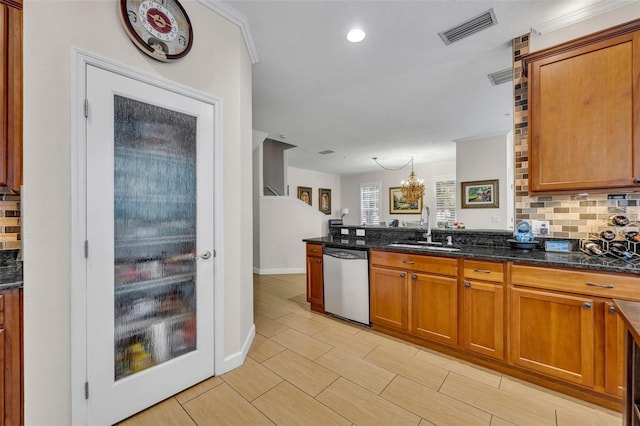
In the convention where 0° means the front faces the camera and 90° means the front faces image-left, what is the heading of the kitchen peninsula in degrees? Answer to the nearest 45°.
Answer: approximately 45°

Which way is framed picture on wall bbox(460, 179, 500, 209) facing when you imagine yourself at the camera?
facing the viewer

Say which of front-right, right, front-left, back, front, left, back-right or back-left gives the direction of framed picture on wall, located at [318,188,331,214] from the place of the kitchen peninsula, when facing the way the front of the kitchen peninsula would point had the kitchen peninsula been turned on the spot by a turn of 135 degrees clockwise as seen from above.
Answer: front-left

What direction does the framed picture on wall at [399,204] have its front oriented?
toward the camera

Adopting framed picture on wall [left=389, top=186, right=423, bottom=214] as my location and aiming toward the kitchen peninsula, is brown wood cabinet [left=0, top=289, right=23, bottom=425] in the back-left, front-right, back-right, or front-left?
front-right

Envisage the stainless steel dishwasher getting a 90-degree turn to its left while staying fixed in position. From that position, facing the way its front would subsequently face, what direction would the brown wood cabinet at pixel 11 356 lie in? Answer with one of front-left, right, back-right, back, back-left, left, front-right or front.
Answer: right

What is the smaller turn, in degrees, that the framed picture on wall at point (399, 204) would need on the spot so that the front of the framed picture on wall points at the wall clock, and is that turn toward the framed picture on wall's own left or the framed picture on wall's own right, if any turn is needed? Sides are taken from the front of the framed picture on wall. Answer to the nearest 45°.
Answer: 0° — it already faces it

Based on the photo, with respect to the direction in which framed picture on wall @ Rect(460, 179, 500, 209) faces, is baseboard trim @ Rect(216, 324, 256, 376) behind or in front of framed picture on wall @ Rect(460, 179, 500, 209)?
in front

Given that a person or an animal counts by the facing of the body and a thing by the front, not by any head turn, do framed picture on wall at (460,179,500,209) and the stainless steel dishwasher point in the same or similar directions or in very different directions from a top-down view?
same or similar directions

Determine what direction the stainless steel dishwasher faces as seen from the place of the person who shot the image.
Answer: facing the viewer and to the left of the viewer

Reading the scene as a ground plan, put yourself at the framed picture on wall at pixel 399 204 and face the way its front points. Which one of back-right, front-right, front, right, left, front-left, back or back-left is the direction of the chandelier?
front

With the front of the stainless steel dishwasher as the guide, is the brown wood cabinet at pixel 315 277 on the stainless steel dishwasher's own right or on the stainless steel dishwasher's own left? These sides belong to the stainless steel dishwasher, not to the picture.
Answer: on the stainless steel dishwasher's own right

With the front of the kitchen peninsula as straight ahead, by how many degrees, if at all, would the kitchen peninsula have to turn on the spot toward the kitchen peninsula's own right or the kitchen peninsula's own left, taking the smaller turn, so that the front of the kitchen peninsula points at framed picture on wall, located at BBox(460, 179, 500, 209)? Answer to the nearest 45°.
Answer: approximately 135° to the kitchen peninsula's own right

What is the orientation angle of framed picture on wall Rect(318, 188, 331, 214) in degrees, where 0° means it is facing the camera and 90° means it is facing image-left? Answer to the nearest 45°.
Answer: approximately 315°
